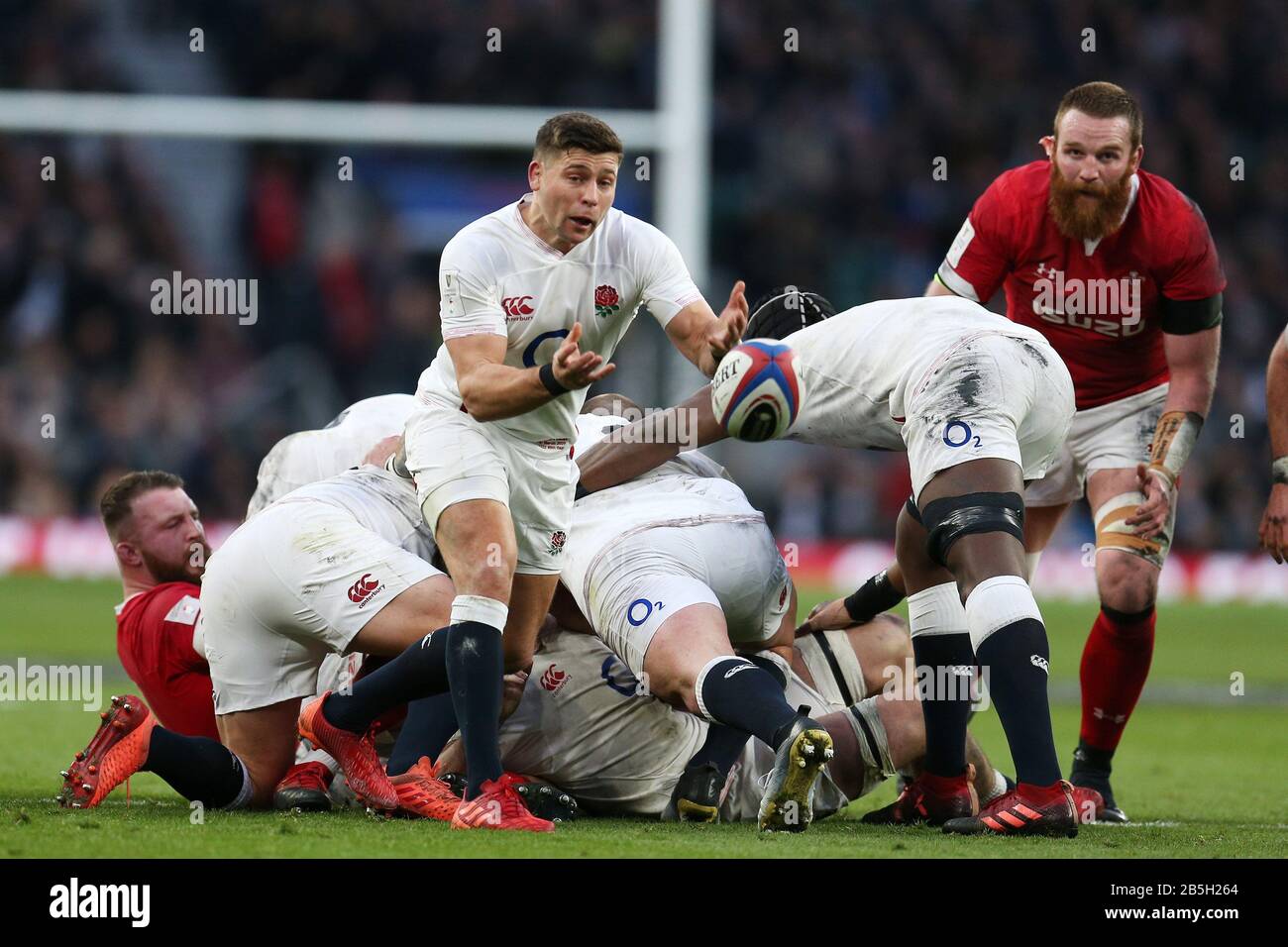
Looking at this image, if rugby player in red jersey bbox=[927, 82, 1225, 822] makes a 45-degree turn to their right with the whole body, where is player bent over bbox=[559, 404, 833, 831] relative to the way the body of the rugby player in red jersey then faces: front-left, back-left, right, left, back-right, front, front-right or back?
front

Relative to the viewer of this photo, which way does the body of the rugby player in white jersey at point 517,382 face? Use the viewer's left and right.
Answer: facing the viewer and to the right of the viewer
